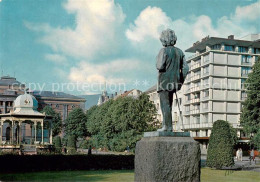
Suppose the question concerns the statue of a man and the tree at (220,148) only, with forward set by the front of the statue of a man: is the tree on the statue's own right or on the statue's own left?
on the statue's own right

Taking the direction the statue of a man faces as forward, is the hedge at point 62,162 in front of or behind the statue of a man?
in front

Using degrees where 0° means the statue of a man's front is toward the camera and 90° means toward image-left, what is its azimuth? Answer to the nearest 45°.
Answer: approximately 135°

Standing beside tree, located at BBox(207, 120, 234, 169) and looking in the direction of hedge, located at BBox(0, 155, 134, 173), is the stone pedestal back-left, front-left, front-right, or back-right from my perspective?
front-left
